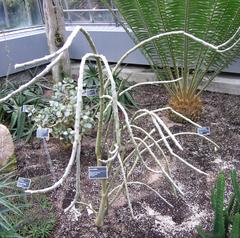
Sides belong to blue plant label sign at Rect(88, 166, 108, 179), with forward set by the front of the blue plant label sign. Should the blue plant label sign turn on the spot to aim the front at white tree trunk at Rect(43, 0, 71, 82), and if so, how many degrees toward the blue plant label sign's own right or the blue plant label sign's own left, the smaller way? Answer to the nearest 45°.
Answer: approximately 180°

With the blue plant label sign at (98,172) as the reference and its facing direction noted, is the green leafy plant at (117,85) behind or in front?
behind

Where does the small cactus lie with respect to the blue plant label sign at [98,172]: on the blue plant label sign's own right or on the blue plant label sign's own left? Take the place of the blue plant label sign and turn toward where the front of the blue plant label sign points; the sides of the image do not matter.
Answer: on the blue plant label sign's own left

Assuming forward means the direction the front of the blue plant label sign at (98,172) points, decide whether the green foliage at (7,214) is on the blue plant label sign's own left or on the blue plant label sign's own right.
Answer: on the blue plant label sign's own right

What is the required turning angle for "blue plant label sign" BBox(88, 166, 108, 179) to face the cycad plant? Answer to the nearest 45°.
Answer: approximately 135° to its left

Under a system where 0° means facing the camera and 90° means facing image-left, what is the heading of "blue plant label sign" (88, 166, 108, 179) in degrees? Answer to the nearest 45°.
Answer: approximately 0°

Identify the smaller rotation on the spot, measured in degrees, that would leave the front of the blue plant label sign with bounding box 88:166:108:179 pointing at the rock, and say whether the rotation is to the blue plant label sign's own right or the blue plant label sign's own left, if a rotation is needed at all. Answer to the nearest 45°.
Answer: approximately 135° to the blue plant label sign's own right

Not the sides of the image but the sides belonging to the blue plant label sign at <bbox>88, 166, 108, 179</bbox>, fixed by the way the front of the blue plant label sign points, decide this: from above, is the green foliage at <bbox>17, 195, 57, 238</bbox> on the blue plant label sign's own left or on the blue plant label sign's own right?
on the blue plant label sign's own right
